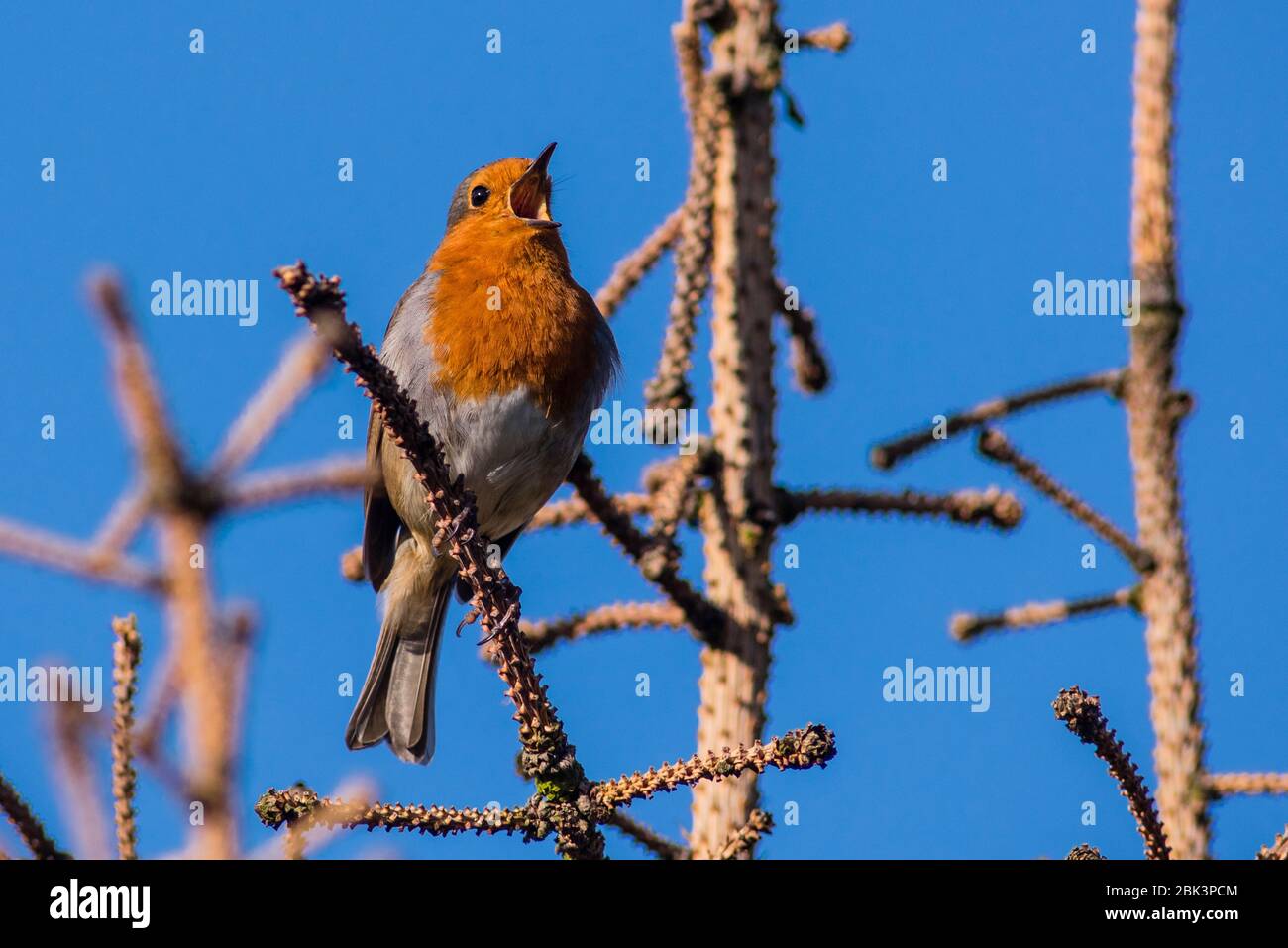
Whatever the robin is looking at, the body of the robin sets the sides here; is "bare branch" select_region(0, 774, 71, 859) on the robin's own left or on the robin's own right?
on the robin's own right

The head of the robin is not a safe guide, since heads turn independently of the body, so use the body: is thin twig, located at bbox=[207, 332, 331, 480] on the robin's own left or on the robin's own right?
on the robin's own right

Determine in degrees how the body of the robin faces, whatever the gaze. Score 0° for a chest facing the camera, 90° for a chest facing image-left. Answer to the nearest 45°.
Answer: approximately 315°

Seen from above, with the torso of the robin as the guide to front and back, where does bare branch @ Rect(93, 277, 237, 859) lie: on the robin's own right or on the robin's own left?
on the robin's own right
